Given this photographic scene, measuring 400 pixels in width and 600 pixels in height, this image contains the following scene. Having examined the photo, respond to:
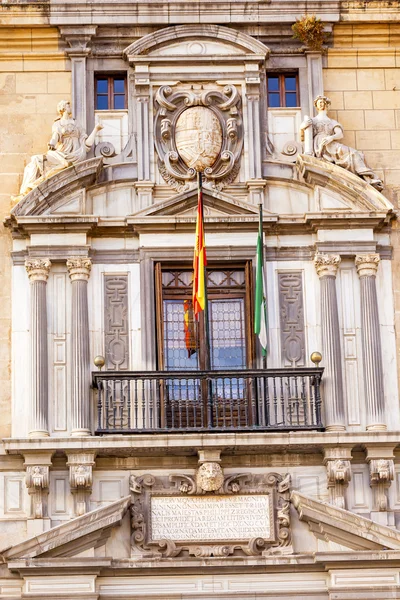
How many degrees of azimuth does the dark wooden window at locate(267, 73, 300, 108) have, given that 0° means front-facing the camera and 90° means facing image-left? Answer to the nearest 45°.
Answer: approximately 0°

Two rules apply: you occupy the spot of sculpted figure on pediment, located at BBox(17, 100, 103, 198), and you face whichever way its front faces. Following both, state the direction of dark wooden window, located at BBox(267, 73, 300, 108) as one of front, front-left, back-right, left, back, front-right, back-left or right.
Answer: left

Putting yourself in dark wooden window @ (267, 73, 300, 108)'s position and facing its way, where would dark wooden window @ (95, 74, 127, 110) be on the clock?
dark wooden window @ (95, 74, 127, 110) is roughly at 3 o'clock from dark wooden window @ (267, 73, 300, 108).

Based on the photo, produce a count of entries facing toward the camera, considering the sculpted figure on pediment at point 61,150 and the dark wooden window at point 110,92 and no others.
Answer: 2

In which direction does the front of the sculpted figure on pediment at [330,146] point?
toward the camera

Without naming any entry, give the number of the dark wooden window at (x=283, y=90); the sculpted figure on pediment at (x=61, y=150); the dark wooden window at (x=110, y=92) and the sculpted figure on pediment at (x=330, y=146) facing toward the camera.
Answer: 4

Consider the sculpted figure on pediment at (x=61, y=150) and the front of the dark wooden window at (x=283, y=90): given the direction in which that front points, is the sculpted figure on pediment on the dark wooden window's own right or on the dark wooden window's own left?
on the dark wooden window's own right

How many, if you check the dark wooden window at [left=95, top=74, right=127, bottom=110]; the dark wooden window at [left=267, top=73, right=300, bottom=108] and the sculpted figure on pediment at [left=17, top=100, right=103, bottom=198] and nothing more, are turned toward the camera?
3
